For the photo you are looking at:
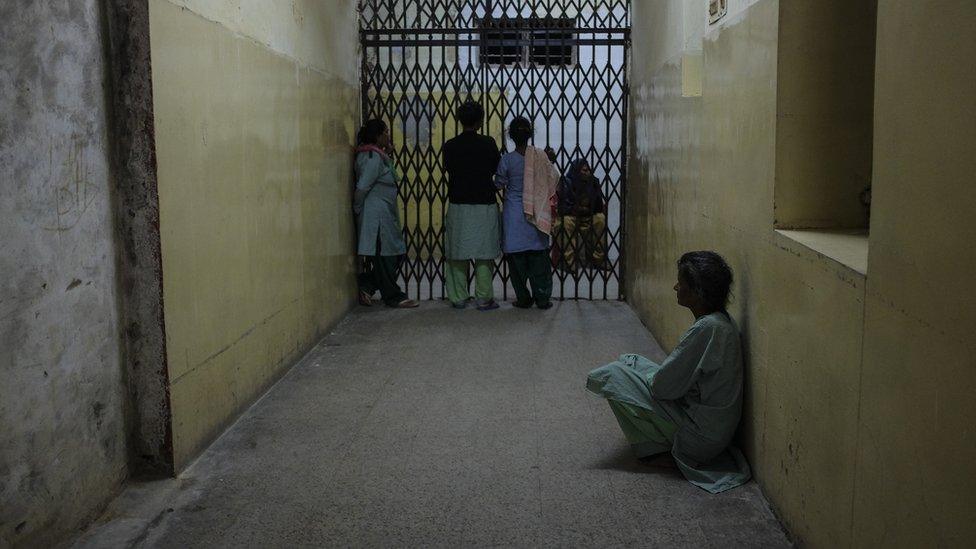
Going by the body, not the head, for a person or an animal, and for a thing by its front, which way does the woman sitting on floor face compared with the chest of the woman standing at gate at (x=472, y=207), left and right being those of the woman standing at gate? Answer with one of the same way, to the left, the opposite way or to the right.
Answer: to the left

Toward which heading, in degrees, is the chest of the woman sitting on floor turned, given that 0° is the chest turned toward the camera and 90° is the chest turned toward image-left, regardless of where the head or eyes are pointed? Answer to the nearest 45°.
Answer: approximately 90°

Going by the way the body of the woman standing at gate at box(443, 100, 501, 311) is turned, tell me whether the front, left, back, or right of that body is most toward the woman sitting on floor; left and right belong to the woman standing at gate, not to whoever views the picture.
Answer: back

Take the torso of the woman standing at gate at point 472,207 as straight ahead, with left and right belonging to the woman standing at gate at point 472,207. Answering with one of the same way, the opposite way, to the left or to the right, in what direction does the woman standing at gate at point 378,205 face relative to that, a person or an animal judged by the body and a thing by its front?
to the right

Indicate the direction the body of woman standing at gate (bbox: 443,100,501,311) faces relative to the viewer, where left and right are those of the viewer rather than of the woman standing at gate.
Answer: facing away from the viewer

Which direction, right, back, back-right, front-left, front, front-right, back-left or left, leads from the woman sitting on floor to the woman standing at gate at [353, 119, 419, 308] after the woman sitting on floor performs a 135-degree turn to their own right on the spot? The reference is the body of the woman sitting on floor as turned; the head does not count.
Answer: left

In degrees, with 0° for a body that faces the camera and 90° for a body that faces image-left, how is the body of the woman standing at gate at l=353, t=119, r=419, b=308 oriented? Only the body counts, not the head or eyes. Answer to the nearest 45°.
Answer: approximately 270°

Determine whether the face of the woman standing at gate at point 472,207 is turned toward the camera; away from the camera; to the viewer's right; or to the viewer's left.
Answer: away from the camera

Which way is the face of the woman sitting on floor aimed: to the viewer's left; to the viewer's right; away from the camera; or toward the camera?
to the viewer's left

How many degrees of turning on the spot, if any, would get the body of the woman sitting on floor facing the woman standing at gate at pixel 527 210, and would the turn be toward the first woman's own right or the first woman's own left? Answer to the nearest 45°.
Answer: approximately 90° to the first woman's own right

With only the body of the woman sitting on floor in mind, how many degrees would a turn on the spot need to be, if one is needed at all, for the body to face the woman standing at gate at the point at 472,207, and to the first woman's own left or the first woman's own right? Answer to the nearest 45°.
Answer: approximately 45° to the first woman's own right
